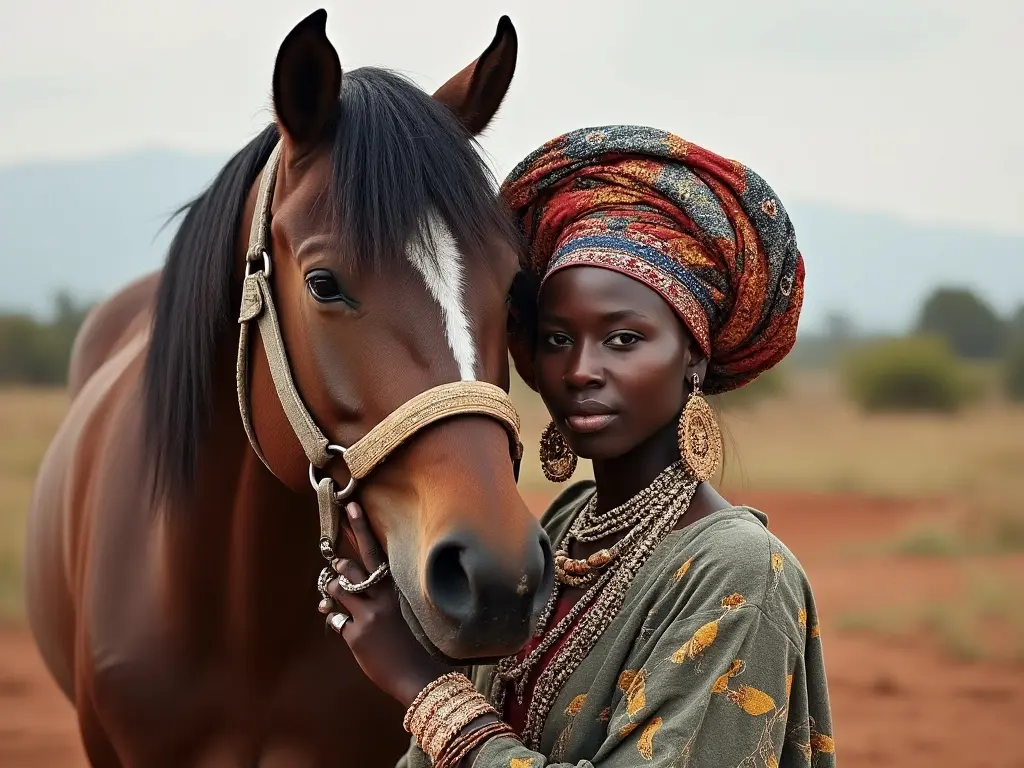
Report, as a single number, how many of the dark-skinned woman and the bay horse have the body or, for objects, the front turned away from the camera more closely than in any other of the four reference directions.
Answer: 0

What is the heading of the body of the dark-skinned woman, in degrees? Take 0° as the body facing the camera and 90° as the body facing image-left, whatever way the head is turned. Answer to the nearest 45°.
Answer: approximately 45°

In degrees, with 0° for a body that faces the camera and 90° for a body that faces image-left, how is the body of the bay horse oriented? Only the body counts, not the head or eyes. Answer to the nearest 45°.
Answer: approximately 315°

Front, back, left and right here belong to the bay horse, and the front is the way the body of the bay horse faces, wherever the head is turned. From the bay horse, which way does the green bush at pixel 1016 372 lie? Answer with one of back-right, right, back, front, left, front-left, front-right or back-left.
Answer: left

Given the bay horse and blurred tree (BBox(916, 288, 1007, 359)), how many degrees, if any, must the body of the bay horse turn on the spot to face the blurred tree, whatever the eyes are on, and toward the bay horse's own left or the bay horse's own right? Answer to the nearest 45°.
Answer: approximately 90° to the bay horse's own left

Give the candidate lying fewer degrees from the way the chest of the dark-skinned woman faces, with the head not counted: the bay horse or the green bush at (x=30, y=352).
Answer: the bay horse

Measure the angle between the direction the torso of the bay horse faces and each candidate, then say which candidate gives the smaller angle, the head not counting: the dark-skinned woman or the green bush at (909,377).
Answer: the dark-skinned woman

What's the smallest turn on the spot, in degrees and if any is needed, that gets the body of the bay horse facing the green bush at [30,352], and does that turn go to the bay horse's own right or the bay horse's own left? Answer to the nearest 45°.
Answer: approximately 135° to the bay horse's own left

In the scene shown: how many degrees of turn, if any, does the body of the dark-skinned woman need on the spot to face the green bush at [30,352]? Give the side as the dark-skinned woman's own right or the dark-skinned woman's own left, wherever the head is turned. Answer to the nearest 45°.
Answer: approximately 90° to the dark-skinned woman's own right

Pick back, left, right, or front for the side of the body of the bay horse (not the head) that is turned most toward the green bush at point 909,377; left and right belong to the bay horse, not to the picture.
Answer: left

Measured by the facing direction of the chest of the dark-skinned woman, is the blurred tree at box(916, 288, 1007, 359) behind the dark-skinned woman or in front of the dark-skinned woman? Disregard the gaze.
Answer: behind
